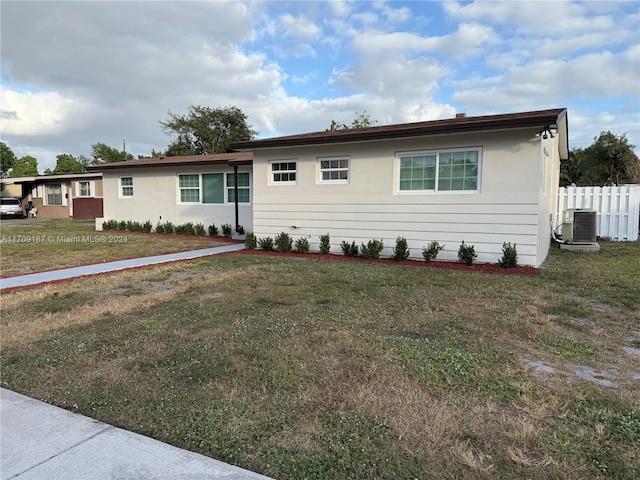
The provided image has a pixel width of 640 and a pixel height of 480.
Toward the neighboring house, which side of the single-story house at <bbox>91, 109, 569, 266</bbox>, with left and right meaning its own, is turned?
right

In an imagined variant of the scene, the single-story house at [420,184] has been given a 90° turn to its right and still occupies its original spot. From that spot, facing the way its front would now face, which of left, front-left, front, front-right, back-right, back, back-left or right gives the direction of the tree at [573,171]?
right

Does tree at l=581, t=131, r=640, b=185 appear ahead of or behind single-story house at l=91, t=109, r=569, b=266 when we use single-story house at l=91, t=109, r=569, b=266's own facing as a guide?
behind

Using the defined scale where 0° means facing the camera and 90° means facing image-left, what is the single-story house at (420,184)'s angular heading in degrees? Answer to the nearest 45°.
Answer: approximately 45°

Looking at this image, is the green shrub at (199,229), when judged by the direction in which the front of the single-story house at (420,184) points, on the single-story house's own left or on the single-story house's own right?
on the single-story house's own right

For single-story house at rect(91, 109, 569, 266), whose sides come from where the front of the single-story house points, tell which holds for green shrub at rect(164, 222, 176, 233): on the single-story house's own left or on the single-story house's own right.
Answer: on the single-story house's own right

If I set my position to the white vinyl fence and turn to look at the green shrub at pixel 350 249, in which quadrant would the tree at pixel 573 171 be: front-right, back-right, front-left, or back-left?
back-right

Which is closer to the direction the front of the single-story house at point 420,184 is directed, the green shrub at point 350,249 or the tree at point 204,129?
the green shrub
